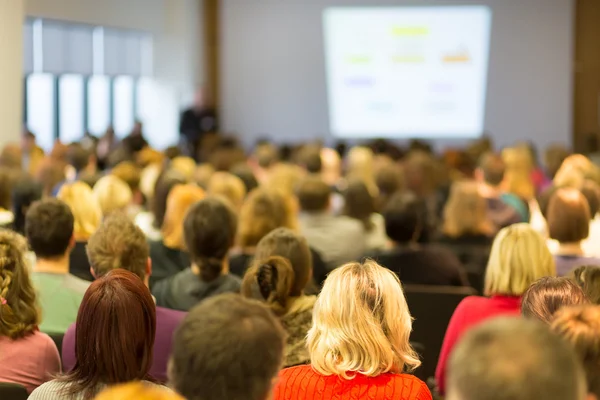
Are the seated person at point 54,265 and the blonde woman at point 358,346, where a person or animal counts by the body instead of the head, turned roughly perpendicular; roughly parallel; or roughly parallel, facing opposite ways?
roughly parallel

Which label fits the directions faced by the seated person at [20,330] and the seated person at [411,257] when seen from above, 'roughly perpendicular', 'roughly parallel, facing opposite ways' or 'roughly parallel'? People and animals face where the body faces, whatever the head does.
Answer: roughly parallel

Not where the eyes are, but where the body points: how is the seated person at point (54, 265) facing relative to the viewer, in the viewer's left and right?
facing away from the viewer

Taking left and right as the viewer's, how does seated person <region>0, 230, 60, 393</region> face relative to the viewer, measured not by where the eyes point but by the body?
facing away from the viewer

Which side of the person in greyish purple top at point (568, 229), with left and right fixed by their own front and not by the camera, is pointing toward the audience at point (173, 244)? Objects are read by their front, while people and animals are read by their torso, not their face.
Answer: left

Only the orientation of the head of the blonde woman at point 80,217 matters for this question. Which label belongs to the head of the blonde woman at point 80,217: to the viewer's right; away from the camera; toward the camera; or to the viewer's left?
away from the camera

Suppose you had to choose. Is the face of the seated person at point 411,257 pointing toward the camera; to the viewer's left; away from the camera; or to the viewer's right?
away from the camera

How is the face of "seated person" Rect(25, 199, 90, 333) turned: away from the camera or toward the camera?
away from the camera

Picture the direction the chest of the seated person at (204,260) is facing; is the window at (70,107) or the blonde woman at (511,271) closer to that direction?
the window

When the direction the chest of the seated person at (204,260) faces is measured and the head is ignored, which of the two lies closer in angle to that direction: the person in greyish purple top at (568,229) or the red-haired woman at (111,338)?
the person in greyish purple top

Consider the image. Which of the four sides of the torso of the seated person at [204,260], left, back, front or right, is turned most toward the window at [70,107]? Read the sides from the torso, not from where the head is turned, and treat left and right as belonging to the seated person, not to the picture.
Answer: front

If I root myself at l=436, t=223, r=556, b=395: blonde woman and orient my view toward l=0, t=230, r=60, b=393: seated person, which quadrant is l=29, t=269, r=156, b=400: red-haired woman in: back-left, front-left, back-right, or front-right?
front-left

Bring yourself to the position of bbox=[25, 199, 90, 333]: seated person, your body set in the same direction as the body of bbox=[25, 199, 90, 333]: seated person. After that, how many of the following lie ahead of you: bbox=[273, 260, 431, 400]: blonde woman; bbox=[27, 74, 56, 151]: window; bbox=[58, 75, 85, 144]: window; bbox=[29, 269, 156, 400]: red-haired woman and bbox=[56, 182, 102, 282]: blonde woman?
3

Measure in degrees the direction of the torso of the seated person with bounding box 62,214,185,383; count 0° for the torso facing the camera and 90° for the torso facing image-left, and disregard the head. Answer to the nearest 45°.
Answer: approximately 180°

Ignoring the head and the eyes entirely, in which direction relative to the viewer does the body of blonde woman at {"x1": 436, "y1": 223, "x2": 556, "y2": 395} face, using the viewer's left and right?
facing away from the viewer

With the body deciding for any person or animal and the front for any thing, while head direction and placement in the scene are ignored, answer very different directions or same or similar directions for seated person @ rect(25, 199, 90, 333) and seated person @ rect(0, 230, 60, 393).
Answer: same or similar directions

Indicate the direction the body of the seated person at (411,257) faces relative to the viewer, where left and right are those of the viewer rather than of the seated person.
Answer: facing away from the viewer

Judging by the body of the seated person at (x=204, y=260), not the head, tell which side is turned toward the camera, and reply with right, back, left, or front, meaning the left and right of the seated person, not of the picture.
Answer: back

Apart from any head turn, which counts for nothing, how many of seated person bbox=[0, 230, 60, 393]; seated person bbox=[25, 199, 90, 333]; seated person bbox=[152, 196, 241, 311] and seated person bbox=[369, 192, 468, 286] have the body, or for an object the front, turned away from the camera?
4

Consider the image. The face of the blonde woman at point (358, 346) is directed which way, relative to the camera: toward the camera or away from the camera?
away from the camera

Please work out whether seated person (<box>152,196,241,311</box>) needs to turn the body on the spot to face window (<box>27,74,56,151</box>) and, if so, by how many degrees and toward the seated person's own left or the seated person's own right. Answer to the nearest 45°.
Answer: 0° — they already face it
